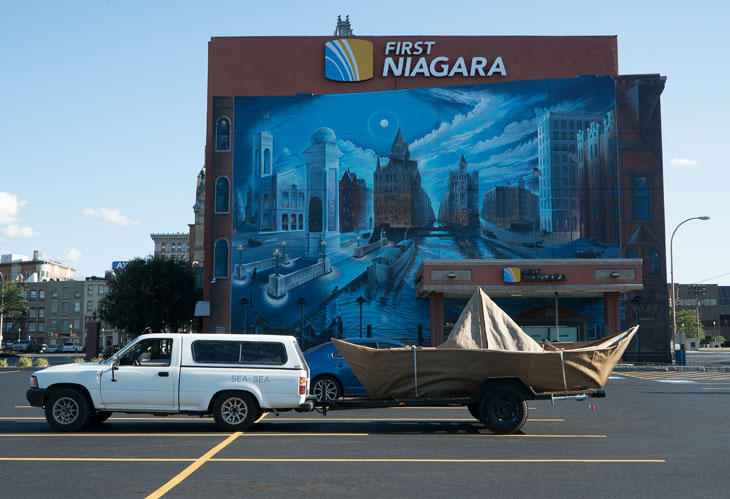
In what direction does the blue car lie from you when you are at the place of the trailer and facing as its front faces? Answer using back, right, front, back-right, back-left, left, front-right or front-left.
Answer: front-right

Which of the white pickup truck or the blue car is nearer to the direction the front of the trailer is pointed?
the white pickup truck

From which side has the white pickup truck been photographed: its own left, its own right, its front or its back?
left

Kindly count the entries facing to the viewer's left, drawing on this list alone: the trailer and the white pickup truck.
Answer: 2

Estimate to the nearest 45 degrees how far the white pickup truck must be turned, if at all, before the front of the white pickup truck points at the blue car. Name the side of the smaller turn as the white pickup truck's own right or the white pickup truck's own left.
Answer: approximately 135° to the white pickup truck's own right

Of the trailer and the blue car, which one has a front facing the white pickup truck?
the trailer

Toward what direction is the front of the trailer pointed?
to the viewer's left

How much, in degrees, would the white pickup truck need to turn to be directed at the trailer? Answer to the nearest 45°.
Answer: approximately 180°
